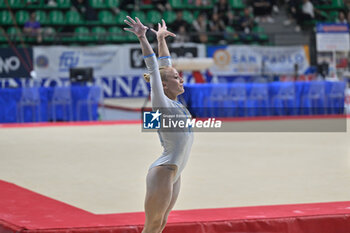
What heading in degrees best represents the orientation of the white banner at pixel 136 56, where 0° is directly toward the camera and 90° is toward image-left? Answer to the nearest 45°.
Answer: approximately 0°

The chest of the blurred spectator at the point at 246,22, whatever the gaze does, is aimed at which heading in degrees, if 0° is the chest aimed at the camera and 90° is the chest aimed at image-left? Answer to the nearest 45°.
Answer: approximately 0°

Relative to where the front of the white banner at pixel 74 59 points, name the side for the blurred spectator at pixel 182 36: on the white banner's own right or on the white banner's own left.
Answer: on the white banner's own left

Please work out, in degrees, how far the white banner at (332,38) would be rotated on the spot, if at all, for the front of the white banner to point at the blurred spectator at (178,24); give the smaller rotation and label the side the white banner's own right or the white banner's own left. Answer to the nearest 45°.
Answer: approximately 90° to the white banner's own right

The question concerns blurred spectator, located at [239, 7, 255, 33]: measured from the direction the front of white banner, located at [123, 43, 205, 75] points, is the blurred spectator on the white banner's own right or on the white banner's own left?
on the white banner's own left
